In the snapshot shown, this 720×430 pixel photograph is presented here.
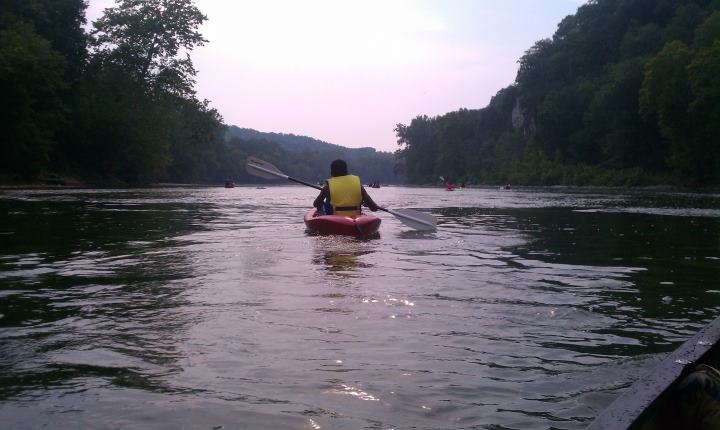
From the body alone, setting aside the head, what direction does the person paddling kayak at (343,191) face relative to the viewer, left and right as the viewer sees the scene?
facing away from the viewer
